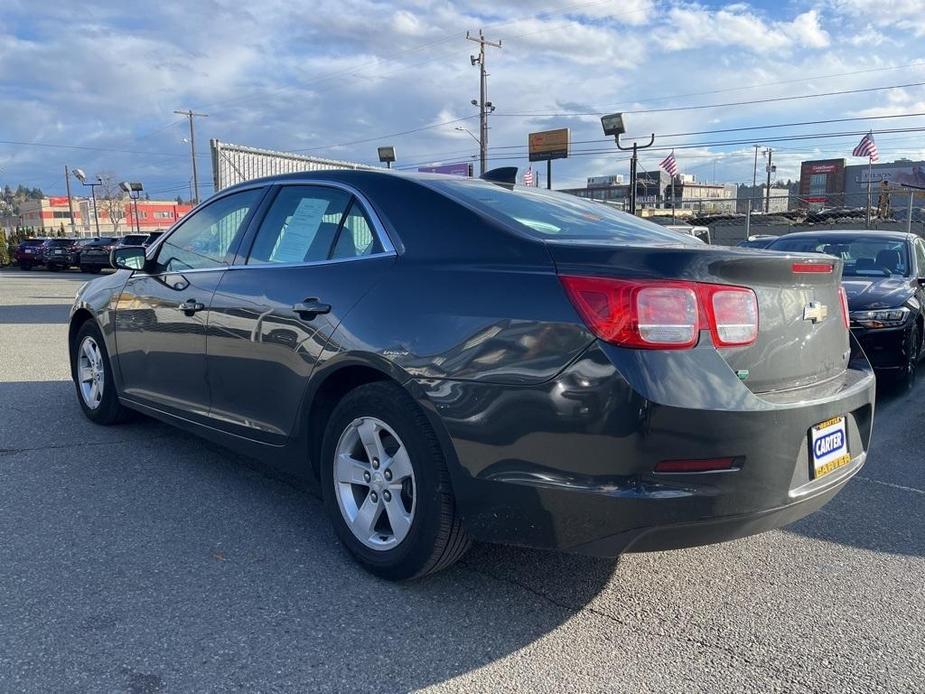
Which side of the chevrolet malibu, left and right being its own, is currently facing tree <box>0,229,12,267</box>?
front

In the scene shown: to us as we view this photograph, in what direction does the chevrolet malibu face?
facing away from the viewer and to the left of the viewer

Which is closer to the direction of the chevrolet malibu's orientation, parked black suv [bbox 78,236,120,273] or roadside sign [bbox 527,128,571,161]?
the parked black suv

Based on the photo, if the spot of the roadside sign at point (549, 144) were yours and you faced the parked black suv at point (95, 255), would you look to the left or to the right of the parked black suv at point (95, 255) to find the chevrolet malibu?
left

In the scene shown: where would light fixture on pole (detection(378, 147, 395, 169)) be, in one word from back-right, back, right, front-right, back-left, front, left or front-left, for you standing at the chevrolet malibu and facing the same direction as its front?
front-right

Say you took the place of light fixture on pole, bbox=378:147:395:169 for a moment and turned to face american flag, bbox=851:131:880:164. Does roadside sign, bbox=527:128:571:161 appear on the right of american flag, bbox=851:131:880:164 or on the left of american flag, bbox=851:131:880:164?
left

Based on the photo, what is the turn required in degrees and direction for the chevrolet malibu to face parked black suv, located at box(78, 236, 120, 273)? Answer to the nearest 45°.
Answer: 0° — it already faces it

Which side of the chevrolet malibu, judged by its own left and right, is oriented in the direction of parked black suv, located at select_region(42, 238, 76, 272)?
front

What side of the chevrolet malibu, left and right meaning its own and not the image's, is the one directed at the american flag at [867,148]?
right

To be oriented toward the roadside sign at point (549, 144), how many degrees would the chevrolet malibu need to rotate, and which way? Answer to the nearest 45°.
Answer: approximately 45° to its right
